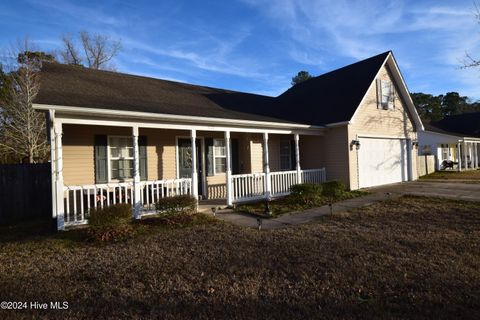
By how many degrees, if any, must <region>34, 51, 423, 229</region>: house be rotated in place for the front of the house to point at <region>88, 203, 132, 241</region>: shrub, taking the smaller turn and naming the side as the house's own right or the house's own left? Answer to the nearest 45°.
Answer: approximately 90° to the house's own right

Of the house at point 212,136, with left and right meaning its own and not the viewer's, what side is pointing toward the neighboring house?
left

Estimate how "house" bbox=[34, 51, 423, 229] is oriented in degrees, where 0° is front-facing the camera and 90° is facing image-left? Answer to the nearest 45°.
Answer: approximately 315°

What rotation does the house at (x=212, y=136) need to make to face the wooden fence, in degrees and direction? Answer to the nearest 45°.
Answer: approximately 135° to its right

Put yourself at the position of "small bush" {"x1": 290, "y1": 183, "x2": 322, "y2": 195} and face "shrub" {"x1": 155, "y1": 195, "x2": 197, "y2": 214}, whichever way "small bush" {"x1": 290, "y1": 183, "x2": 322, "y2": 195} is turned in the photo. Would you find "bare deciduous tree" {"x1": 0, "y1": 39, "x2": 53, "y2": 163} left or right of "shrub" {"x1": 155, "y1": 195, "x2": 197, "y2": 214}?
right

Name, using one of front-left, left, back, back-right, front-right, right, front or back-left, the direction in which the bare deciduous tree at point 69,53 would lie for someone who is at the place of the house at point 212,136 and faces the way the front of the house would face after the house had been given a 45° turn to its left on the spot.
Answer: back-left
